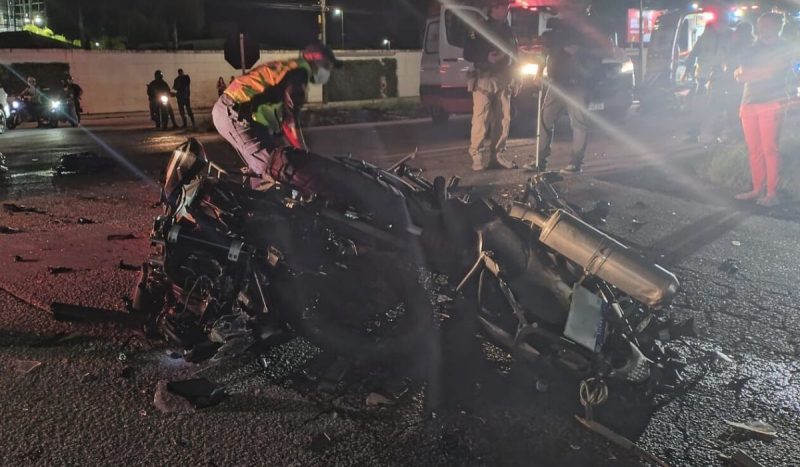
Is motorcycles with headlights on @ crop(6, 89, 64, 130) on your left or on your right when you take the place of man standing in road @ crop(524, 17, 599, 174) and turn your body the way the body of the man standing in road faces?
on your right

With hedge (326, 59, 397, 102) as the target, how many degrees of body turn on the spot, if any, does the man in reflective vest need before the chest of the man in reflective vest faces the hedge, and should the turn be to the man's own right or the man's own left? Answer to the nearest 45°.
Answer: approximately 90° to the man's own left

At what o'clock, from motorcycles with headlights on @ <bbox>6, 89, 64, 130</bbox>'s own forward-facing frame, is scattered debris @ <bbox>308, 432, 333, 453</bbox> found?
The scattered debris is roughly at 12 o'clock from the motorcycles with headlights on.

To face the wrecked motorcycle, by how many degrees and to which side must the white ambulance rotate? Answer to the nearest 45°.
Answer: approximately 45° to its right

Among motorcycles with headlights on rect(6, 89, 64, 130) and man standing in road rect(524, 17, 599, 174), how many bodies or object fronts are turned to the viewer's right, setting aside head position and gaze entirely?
0

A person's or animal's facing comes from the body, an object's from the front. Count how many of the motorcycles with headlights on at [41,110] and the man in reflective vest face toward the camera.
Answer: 1

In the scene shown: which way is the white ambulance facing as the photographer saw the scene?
facing the viewer and to the right of the viewer

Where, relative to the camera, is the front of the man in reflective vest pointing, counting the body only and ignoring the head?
to the viewer's right

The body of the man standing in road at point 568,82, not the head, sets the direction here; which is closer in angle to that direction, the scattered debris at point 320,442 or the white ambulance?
the scattered debris
